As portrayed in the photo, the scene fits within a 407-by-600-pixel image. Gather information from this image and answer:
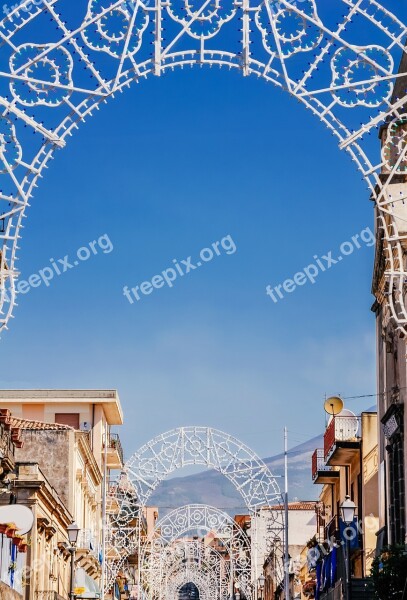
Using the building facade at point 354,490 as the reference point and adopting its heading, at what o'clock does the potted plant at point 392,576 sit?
The potted plant is roughly at 9 o'clock from the building facade.

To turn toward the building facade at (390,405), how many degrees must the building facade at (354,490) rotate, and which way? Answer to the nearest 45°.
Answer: approximately 90° to its left

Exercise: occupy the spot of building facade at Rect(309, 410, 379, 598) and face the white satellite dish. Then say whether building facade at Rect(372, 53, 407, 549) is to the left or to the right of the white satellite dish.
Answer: left

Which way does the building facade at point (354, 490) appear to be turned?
to the viewer's left

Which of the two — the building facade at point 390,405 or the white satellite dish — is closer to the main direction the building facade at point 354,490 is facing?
the white satellite dish
